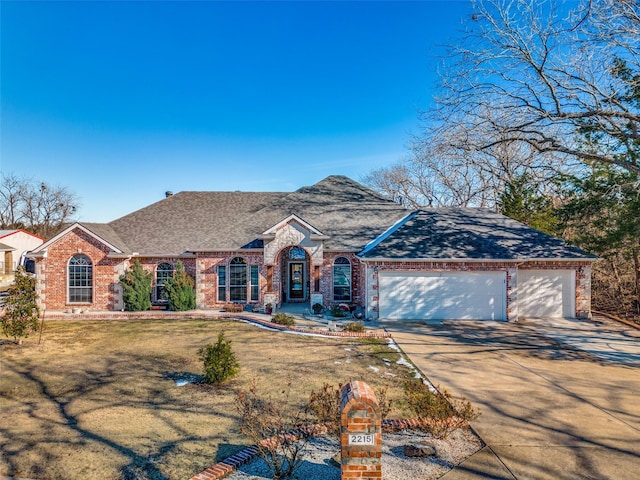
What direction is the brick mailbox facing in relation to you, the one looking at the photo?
facing the viewer

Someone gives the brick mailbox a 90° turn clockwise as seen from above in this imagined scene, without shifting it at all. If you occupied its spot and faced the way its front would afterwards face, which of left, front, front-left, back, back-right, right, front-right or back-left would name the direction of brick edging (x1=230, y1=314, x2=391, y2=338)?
right

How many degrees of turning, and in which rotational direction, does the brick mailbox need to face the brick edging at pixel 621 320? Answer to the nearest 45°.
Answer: approximately 135° to its left

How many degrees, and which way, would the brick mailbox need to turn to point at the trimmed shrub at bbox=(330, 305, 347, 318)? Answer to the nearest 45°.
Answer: approximately 180°
